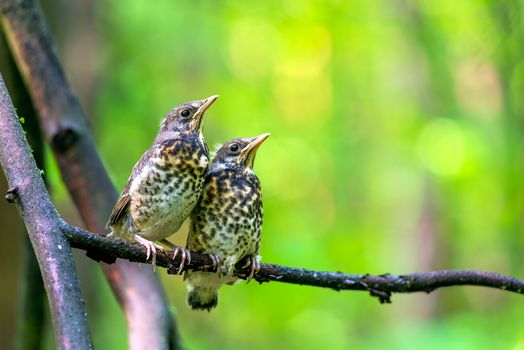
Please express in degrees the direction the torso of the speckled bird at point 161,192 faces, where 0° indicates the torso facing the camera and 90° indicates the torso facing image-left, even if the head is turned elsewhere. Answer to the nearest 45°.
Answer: approximately 315°

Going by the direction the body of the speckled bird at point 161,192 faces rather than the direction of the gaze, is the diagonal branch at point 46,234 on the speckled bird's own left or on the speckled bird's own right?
on the speckled bird's own right

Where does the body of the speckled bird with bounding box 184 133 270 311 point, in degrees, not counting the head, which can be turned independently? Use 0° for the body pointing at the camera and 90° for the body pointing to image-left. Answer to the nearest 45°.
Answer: approximately 315°

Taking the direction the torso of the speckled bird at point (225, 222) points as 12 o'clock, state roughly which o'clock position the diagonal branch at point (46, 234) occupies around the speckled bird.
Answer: The diagonal branch is roughly at 2 o'clock from the speckled bird.

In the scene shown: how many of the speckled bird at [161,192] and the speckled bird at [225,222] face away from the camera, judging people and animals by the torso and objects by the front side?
0
